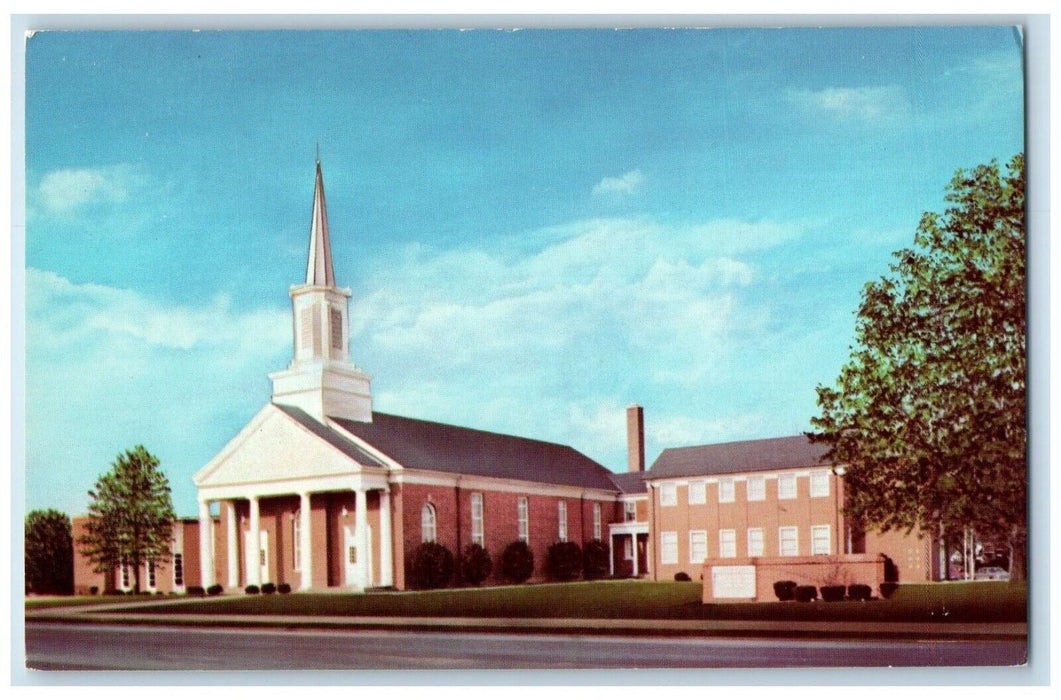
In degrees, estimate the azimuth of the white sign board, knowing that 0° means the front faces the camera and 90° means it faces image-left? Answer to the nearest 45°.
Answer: approximately 0°

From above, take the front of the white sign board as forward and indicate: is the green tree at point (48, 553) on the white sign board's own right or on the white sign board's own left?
on the white sign board's own right

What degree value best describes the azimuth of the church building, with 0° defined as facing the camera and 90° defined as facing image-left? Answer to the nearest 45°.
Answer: approximately 45°

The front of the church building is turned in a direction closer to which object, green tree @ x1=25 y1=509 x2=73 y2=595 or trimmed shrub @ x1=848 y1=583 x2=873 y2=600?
the green tree

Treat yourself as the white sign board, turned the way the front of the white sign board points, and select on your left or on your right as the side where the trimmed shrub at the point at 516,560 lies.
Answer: on your right

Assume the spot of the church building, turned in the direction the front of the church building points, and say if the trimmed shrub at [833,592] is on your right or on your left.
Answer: on your left

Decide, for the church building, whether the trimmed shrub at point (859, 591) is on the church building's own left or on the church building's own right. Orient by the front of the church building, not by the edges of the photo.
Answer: on the church building's own left

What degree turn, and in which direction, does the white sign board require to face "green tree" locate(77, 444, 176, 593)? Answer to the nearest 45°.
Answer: approximately 90° to its right

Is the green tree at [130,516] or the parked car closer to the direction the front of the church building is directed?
the green tree
